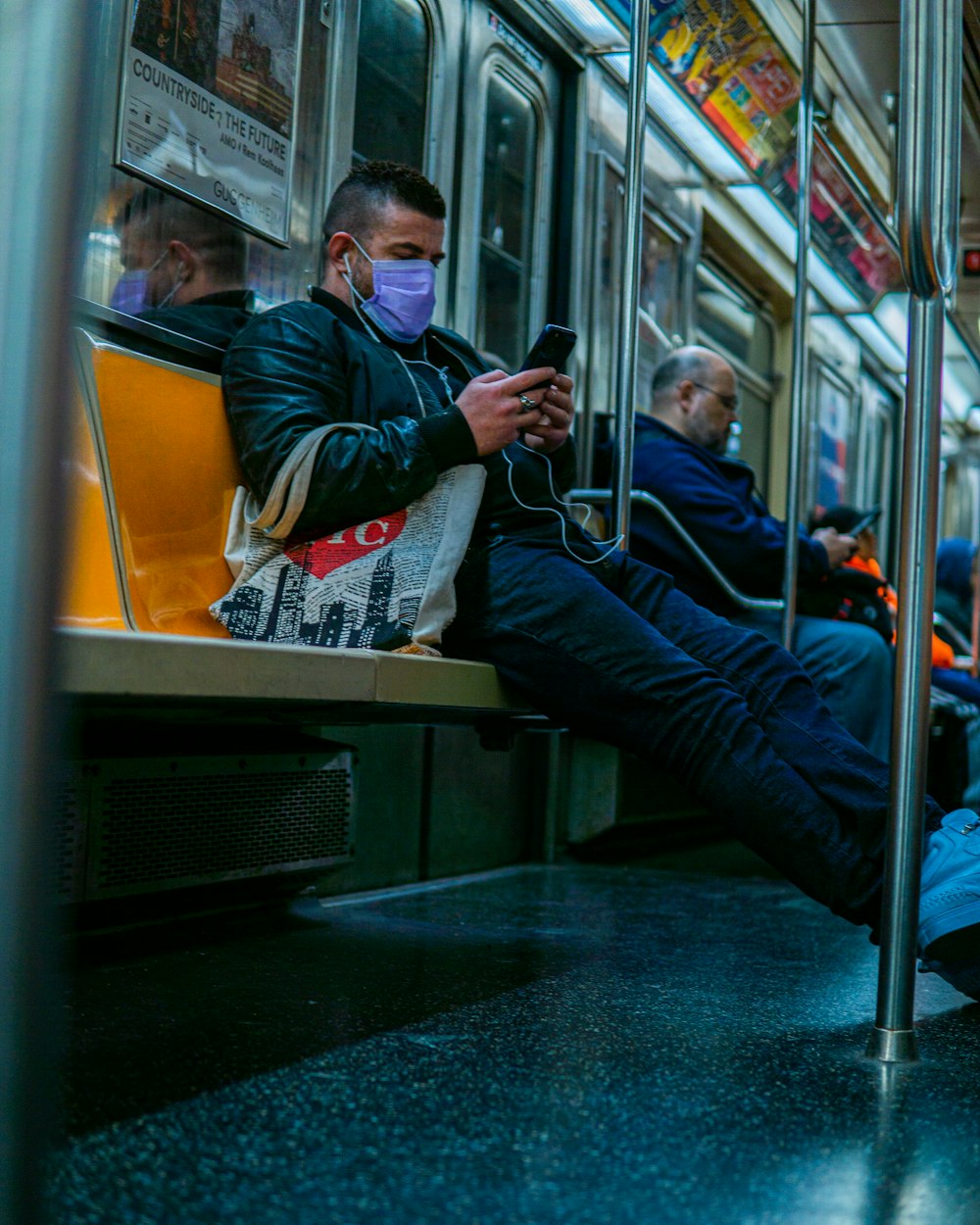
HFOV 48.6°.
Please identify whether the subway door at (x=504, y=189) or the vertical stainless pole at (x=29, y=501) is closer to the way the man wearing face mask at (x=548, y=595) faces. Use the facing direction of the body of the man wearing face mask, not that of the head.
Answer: the vertical stainless pole

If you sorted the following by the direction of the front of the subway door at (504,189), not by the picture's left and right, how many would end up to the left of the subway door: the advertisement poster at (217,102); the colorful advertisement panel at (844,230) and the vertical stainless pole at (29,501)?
1
